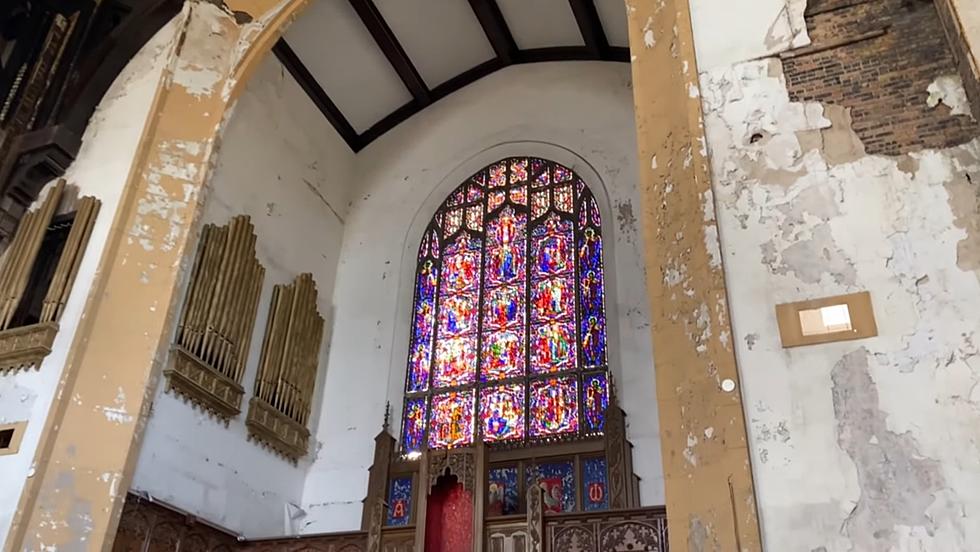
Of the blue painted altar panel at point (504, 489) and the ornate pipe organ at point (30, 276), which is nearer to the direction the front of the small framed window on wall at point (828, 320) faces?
the ornate pipe organ

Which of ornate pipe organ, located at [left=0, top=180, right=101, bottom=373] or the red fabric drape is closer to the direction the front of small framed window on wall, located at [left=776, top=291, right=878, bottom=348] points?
the ornate pipe organ

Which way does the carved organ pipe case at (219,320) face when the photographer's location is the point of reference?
facing the viewer and to the right of the viewer

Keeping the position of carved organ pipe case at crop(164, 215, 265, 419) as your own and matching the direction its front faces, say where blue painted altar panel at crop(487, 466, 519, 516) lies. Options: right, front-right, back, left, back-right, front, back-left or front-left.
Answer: front-left

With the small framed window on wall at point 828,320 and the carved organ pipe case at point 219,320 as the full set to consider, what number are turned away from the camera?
0

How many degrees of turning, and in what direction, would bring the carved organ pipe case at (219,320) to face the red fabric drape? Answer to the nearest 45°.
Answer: approximately 45° to its left

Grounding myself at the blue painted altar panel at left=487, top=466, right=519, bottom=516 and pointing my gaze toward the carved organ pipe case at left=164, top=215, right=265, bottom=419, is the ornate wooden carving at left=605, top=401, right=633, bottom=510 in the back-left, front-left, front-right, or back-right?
back-left

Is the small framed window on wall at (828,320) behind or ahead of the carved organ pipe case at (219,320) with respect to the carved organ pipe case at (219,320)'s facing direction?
ahead

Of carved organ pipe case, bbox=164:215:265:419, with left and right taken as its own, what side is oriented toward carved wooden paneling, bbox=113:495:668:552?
front

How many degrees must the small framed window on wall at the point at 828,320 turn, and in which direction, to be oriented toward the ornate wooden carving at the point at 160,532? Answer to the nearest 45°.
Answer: approximately 90° to its right

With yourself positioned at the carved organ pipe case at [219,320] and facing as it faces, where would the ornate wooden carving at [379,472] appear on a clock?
The ornate wooden carving is roughly at 10 o'clock from the carved organ pipe case.

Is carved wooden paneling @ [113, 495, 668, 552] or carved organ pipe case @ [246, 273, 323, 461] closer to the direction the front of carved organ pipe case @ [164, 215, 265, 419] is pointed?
the carved wooden paneling

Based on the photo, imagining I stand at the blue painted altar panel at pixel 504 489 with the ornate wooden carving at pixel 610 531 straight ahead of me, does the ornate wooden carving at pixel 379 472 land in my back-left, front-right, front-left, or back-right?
back-right
